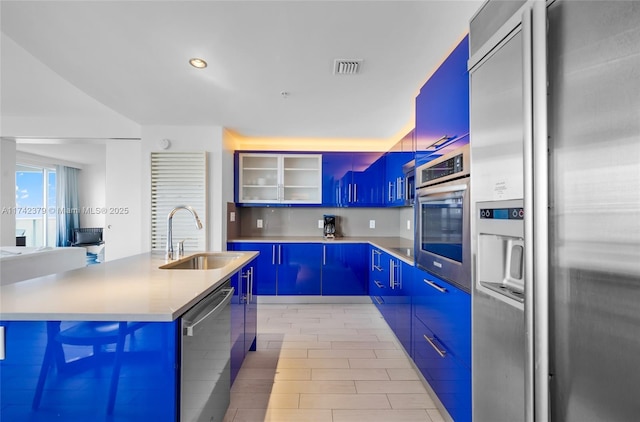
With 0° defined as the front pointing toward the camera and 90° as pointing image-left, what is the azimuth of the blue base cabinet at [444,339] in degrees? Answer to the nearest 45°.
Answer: approximately 90°

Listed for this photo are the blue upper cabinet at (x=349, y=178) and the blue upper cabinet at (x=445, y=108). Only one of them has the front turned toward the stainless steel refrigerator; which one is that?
the blue upper cabinet at (x=349, y=178)

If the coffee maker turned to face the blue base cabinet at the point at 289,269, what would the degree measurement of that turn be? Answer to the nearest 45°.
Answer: approximately 45° to its right

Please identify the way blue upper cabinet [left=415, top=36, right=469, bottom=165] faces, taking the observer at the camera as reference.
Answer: facing to the left of the viewer

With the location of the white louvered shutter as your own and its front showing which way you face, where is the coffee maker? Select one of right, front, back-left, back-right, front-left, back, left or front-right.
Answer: left
